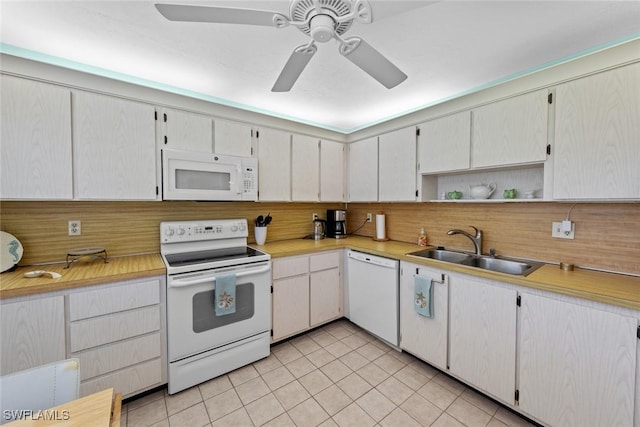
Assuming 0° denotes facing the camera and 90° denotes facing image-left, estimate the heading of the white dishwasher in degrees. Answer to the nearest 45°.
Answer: approximately 45°

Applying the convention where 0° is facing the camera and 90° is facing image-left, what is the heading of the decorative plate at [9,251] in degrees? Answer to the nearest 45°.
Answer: approximately 0°

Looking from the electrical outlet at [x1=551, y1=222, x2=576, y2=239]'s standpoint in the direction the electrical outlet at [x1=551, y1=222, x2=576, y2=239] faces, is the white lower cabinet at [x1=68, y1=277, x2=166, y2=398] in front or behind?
in front

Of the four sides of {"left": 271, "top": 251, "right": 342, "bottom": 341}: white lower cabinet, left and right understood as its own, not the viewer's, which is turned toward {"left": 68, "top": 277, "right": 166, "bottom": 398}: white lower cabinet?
right

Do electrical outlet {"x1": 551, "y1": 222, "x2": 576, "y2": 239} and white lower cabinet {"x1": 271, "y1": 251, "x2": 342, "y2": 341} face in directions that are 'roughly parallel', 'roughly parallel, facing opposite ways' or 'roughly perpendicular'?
roughly perpendicular

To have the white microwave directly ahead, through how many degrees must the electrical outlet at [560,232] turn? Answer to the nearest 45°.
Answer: approximately 45° to its right

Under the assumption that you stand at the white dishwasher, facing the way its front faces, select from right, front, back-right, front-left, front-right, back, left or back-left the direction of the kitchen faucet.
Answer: back-left
